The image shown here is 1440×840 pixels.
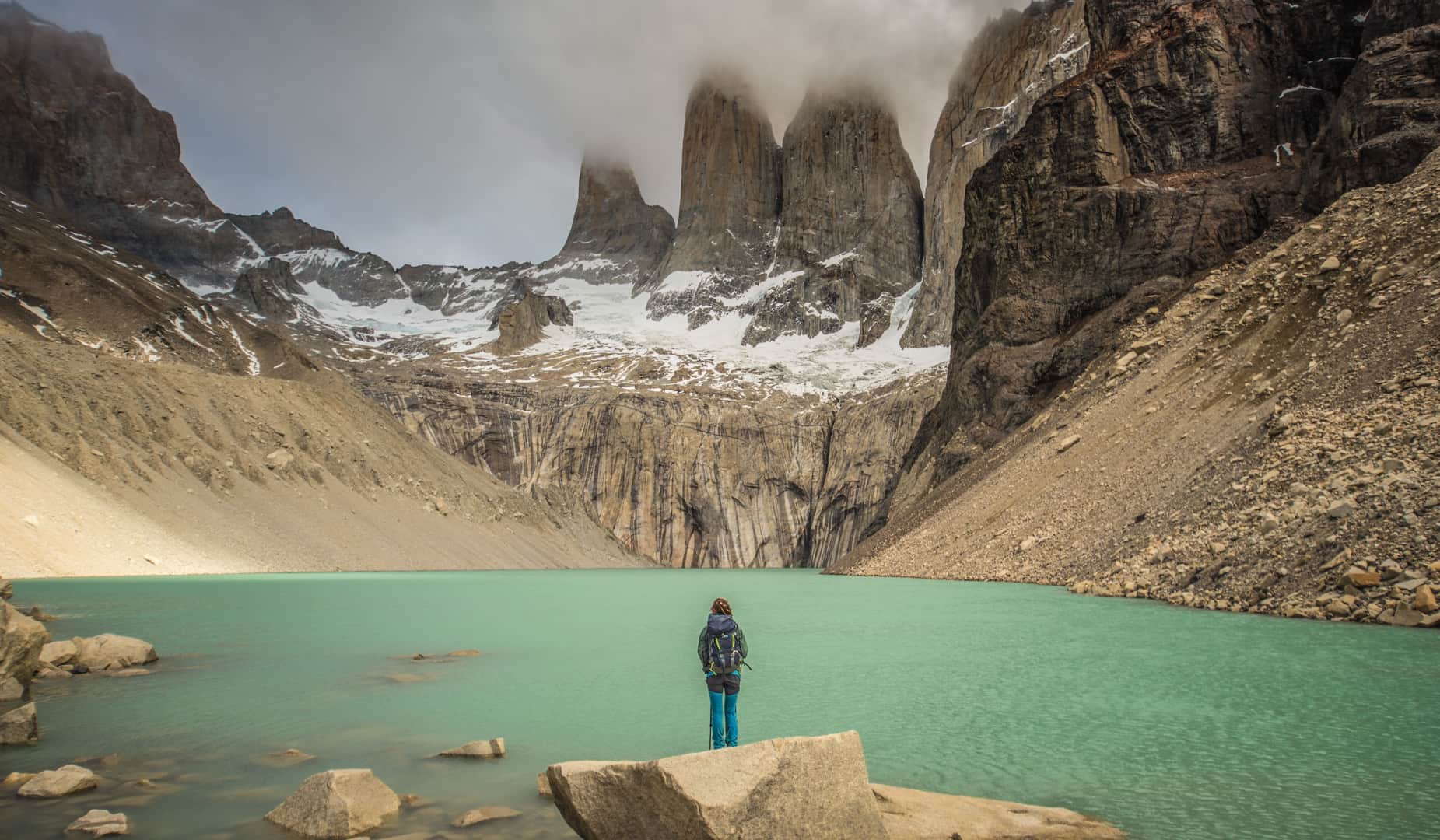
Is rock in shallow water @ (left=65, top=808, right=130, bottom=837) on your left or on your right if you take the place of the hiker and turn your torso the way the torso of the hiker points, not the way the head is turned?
on your left

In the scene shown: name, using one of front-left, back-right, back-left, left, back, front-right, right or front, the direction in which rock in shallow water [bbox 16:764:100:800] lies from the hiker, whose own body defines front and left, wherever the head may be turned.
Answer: left

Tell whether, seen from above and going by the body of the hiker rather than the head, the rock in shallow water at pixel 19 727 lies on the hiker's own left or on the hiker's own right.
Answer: on the hiker's own left

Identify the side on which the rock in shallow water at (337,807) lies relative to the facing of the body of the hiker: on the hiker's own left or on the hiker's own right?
on the hiker's own left

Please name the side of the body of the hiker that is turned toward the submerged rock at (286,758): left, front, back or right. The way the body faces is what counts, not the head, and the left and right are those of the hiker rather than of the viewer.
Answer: left

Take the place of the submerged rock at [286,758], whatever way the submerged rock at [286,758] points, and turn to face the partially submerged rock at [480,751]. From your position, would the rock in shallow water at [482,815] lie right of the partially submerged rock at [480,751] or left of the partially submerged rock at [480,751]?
right

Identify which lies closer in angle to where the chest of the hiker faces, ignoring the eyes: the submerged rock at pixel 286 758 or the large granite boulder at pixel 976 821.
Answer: the submerged rock

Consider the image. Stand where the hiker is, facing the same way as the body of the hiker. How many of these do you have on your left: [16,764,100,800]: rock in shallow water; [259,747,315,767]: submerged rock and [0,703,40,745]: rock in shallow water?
3

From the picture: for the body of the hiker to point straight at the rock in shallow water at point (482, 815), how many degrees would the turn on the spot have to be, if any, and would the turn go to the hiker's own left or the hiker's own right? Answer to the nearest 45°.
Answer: approximately 135° to the hiker's own left

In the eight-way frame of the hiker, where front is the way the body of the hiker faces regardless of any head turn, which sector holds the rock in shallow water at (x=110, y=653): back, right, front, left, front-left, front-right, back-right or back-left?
front-left

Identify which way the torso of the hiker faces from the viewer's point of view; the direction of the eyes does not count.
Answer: away from the camera
